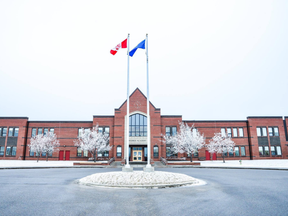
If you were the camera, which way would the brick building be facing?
facing the viewer

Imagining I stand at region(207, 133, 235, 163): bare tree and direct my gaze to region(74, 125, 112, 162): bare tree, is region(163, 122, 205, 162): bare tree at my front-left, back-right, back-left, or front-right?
front-left

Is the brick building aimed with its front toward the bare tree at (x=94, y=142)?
no

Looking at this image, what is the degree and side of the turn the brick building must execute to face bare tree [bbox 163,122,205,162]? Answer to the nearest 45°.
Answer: approximately 45° to its left

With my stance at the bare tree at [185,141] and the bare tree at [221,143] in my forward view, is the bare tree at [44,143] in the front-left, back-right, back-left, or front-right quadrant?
back-left
